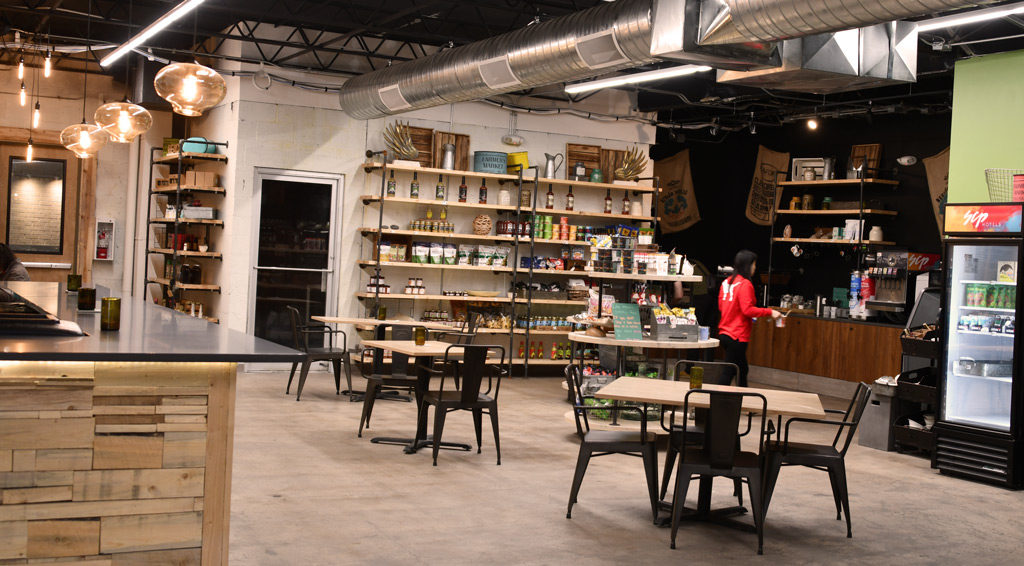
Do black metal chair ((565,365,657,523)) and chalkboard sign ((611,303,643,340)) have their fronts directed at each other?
no

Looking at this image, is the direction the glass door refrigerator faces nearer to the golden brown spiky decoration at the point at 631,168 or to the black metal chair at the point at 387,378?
the black metal chair

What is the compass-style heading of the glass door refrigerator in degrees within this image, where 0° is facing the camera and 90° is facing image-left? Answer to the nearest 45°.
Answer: approximately 45°

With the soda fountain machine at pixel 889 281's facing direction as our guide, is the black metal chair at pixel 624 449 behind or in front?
in front

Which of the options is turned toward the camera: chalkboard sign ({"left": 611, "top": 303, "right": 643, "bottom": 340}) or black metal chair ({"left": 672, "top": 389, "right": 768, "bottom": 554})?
the chalkboard sign

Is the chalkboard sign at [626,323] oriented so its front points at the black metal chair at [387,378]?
no

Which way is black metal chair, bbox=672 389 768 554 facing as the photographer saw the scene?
facing away from the viewer

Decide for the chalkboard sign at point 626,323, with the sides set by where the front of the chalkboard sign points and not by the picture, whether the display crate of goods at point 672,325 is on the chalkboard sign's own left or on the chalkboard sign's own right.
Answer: on the chalkboard sign's own left

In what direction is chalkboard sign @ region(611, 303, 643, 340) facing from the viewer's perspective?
toward the camera

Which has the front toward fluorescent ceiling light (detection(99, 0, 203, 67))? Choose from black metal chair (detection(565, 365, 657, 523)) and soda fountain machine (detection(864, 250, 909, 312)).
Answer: the soda fountain machine

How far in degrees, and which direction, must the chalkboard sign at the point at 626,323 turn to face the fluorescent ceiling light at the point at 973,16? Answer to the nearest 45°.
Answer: approximately 90° to its left

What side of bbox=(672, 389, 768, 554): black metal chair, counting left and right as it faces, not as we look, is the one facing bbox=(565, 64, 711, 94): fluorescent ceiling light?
front

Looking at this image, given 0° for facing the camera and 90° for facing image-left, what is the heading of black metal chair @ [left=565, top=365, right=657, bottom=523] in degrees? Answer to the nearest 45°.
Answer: approximately 270°

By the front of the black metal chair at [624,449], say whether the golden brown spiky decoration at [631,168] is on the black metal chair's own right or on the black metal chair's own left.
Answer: on the black metal chair's own left

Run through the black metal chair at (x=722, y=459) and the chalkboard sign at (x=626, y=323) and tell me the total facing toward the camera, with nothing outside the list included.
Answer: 1

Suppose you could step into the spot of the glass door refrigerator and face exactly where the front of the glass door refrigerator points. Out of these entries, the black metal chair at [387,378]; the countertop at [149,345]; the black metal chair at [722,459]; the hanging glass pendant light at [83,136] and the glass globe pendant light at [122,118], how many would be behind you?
0

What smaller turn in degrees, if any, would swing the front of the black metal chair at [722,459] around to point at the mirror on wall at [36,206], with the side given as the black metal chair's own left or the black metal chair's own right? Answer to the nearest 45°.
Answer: approximately 45° to the black metal chair's own left
